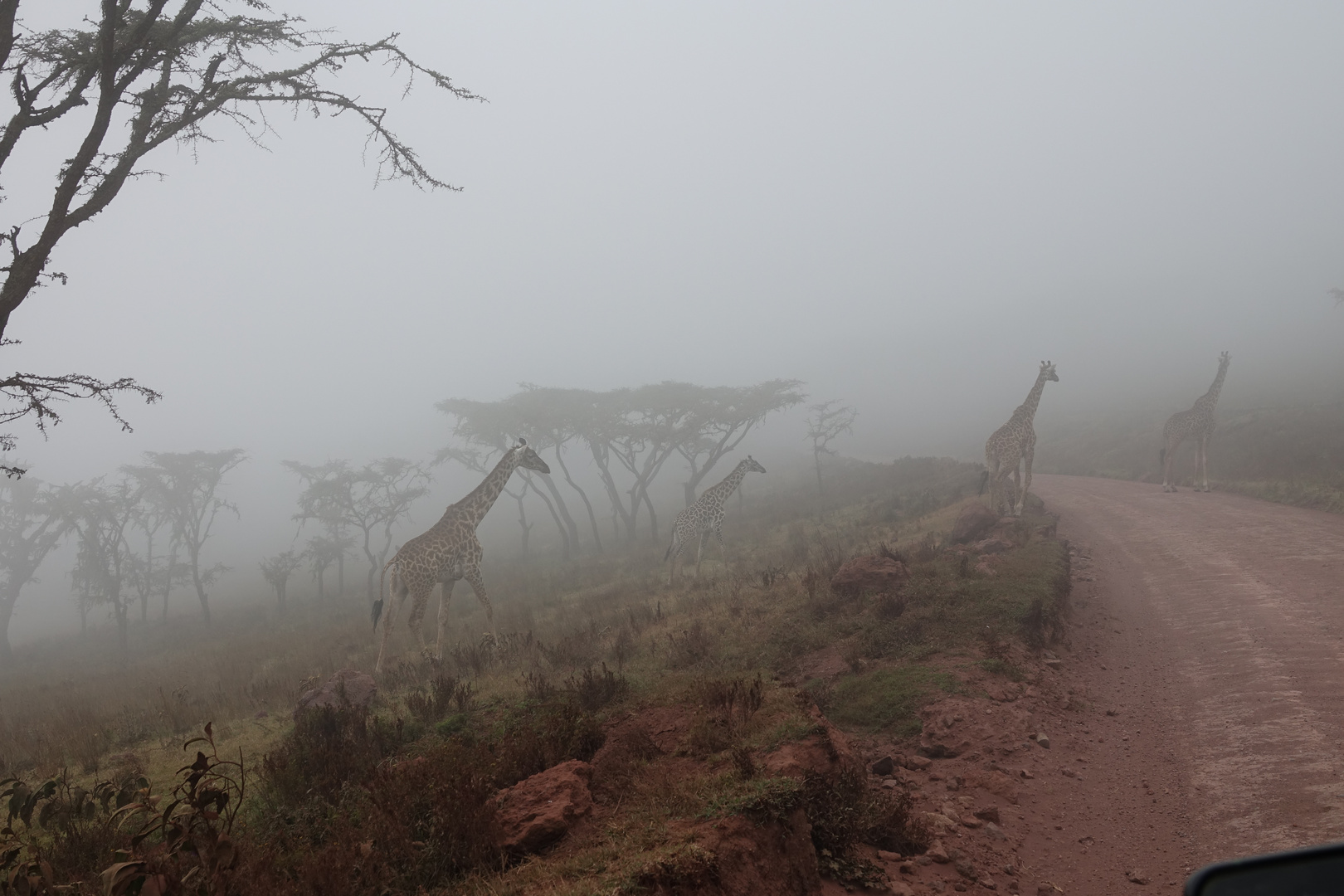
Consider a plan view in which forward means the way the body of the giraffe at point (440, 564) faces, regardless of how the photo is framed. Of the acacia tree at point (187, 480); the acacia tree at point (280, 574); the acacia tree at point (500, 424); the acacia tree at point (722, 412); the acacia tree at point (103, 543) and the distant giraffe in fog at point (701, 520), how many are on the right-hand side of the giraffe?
0

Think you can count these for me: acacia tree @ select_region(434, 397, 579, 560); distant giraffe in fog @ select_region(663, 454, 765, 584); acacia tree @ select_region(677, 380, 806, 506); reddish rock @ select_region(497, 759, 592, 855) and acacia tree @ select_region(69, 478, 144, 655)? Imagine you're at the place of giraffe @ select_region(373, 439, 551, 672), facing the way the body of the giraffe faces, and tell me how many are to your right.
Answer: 1

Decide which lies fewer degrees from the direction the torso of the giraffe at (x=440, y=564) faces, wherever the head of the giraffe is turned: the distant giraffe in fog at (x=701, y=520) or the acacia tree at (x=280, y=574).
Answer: the distant giraffe in fog

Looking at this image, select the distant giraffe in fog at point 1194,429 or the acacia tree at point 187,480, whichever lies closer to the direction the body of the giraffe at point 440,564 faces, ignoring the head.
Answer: the distant giraffe in fog

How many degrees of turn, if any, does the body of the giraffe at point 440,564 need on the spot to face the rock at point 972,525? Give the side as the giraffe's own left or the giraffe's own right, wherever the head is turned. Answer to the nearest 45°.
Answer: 0° — it already faces it

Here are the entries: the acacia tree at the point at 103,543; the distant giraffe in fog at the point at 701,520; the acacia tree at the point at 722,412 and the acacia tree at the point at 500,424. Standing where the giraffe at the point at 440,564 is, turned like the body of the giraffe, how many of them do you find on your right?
0

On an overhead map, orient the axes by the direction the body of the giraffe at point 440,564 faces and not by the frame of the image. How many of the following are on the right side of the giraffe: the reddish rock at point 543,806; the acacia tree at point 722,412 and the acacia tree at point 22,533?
1

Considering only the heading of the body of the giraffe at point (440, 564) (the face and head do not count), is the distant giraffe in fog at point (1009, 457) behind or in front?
in front

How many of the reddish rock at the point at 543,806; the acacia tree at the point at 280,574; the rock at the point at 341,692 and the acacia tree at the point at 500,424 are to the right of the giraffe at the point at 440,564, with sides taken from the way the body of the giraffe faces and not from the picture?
2

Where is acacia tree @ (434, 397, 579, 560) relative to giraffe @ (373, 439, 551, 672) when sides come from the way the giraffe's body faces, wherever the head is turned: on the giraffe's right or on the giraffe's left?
on the giraffe's left

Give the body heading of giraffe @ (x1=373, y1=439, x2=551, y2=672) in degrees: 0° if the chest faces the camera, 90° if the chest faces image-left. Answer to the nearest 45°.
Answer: approximately 270°

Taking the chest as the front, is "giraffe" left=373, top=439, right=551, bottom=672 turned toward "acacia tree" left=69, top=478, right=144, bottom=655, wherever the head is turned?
no

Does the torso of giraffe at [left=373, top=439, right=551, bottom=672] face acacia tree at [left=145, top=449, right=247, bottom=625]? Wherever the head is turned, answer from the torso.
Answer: no

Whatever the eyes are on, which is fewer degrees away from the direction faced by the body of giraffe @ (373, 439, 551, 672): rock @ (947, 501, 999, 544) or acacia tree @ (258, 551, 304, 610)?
the rock

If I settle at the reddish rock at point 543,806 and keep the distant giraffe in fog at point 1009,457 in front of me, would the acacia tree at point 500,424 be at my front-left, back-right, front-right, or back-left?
front-left

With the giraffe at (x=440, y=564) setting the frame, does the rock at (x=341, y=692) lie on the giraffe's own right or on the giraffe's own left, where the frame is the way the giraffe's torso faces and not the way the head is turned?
on the giraffe's own right

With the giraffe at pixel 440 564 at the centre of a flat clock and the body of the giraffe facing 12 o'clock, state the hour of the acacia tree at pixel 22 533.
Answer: The acacia tree is roughly at 8 o'clock from the giraffe.
